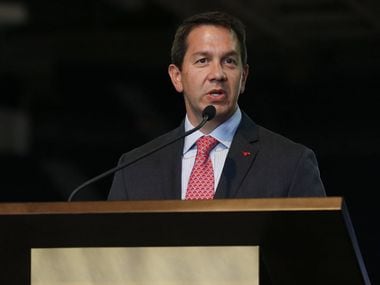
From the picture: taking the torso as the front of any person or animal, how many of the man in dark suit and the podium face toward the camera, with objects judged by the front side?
2

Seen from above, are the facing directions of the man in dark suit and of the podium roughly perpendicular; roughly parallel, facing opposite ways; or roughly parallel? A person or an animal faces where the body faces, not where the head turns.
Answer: roughly parallel

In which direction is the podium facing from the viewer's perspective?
toward the camera

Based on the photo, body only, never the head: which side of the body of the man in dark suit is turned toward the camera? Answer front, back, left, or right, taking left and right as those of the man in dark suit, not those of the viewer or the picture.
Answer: front
